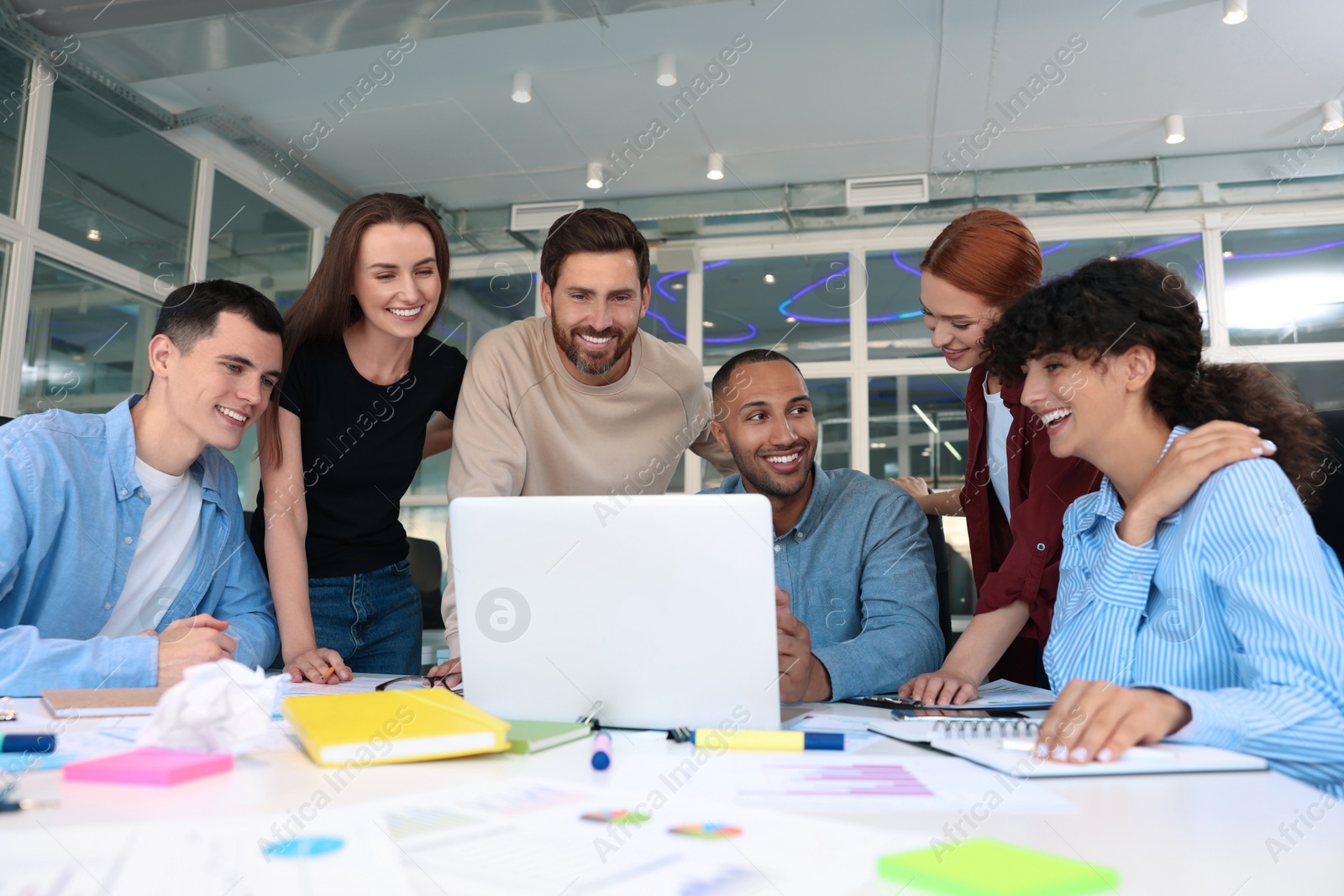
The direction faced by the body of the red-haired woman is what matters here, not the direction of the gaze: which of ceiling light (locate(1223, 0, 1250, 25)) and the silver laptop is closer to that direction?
the silver laptop

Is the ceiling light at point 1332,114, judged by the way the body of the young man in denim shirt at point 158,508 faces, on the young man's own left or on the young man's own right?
on the young man's own left

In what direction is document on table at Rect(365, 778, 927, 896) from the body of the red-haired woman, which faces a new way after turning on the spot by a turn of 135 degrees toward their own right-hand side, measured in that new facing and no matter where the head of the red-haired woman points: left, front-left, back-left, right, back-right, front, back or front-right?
back

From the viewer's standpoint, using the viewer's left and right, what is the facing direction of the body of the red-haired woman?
facing the viewer and to the left of the viewer

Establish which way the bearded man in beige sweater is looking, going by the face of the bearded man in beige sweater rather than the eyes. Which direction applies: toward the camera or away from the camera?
toward the camera

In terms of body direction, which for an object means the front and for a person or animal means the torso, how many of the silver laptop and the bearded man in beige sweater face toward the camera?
1

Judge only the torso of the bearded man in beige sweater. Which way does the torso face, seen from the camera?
toward the camera

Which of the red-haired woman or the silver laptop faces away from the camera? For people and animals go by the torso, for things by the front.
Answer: the silver laptop

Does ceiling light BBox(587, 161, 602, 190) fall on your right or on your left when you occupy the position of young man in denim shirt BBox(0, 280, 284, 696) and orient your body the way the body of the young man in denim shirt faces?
on your left

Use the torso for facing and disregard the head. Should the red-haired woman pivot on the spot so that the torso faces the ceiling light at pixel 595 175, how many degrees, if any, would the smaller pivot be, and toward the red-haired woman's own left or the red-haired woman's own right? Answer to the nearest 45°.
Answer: approximately 90° to the red-haired woman's own right

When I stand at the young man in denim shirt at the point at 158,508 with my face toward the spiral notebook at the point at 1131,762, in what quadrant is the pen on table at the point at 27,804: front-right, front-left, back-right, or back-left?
front-right

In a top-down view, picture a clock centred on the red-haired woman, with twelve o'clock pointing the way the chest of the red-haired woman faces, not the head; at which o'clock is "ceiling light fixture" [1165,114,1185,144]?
The ceiling light fixture is roughly at 5 o'clock from the red-haired woman.

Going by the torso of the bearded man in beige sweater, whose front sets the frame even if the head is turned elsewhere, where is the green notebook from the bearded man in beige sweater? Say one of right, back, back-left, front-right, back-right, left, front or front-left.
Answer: front

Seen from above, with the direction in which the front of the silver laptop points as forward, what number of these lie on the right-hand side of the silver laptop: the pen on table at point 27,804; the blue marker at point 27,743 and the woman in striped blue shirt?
1

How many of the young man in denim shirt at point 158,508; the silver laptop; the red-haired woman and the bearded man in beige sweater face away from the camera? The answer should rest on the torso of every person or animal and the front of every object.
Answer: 1

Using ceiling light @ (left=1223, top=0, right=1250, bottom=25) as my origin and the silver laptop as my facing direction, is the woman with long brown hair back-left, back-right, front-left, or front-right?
front-right

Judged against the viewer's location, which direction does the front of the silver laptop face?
facing away from the viewer

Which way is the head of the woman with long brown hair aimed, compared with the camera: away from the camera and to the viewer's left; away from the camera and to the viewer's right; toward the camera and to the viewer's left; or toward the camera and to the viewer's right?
toward the camera and to the viewer's right
